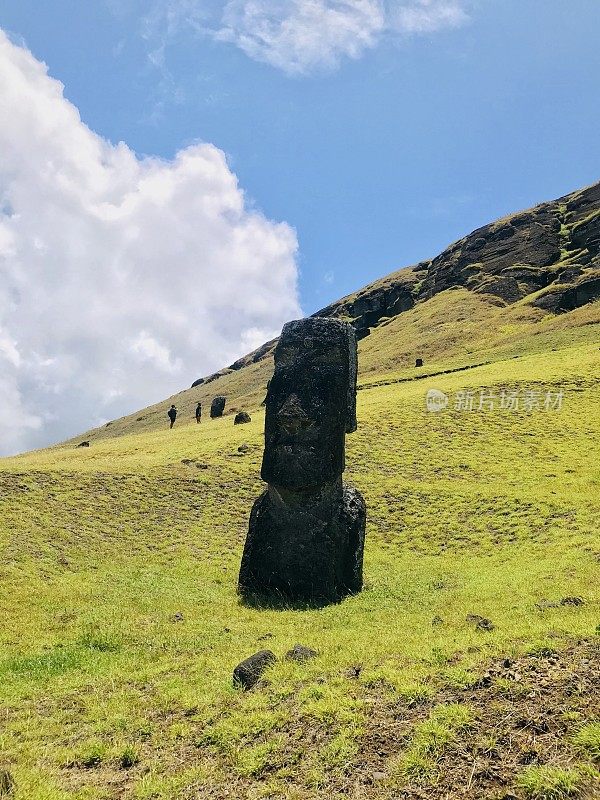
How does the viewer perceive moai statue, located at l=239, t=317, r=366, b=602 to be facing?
facing the viewer and to the left of the viewer

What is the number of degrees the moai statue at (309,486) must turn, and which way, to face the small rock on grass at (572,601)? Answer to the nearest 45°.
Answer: approximately 90° to its left

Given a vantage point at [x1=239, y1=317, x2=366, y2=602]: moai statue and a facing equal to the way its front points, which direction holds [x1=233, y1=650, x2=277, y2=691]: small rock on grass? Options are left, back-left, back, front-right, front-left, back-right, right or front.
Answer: front-left

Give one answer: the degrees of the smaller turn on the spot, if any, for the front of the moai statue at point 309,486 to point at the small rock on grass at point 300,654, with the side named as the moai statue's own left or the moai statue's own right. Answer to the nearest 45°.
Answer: approximately 45° to the moai statue's own left

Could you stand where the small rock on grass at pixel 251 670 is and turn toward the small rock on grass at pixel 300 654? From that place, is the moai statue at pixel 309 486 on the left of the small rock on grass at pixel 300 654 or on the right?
left

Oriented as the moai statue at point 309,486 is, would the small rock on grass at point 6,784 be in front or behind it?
in front

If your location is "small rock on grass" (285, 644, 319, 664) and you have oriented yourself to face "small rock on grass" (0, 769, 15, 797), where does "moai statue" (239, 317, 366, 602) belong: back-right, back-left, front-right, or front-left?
back-right

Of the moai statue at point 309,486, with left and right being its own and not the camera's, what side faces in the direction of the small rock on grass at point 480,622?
left
